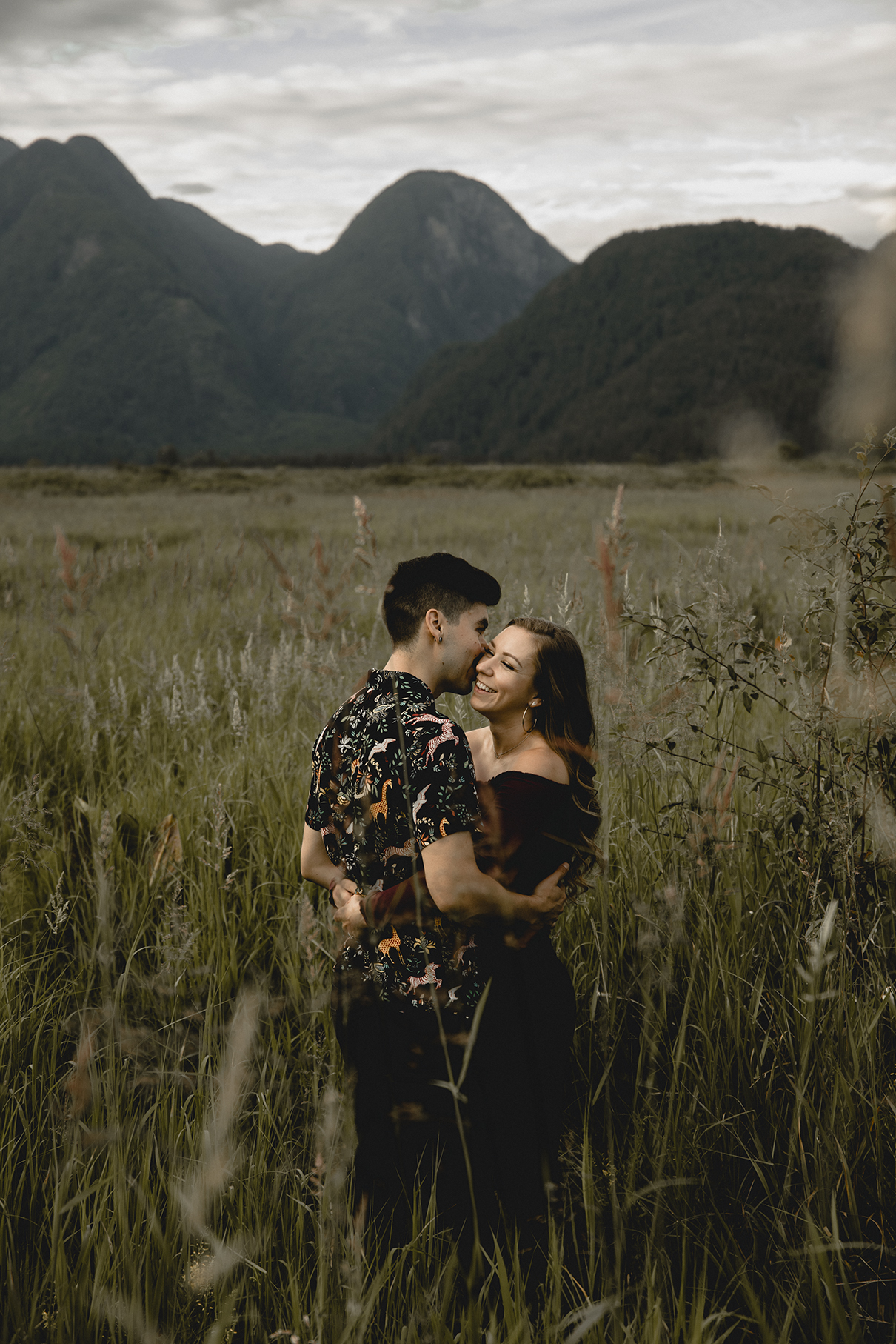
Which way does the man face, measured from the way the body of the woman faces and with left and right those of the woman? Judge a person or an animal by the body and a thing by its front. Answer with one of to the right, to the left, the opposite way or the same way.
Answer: the opposite way

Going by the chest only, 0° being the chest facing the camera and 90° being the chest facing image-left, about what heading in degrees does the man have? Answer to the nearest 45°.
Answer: approximately 225°

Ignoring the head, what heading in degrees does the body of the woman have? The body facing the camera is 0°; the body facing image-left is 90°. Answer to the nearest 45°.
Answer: approximately 45°

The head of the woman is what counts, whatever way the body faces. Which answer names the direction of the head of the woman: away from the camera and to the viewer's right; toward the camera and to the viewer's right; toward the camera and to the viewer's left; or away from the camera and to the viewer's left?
toward the camera and to the viewer's left
